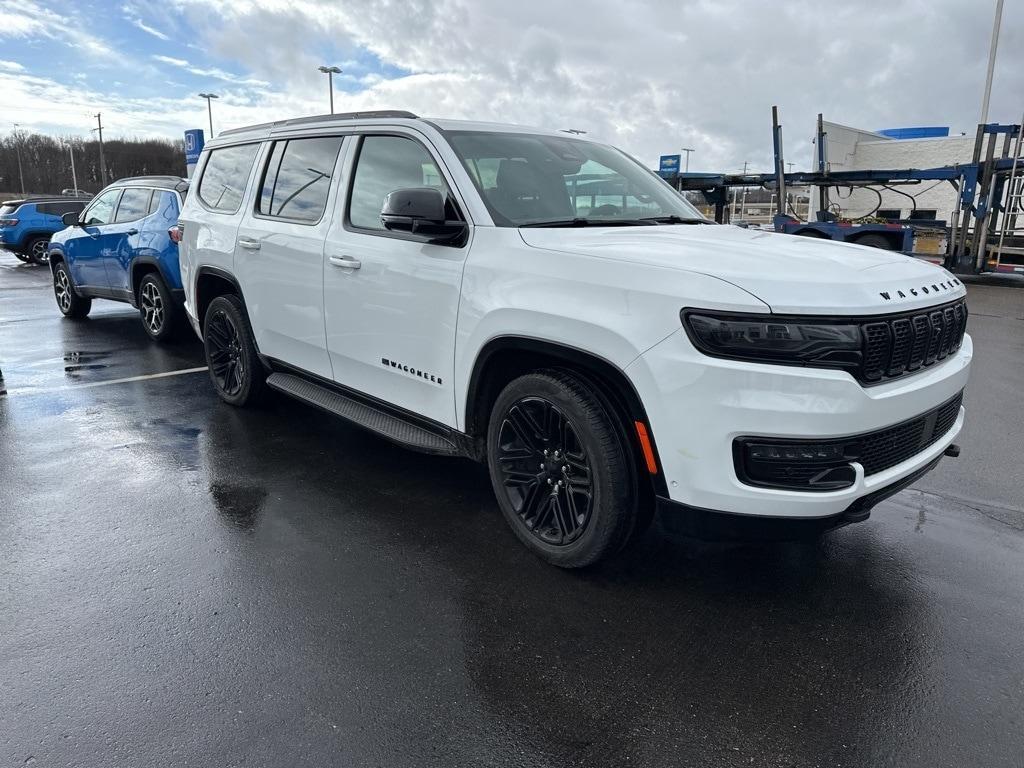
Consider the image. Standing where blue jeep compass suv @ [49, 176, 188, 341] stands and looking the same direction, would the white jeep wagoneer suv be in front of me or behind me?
behind

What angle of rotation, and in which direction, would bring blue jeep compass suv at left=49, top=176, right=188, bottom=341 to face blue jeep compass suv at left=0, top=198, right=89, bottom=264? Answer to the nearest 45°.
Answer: approximately 45° to its right

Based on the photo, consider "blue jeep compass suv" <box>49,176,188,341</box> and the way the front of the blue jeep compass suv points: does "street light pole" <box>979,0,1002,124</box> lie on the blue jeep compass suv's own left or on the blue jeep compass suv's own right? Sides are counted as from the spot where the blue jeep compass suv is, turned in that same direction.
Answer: on the blue jeep compass suv's own right

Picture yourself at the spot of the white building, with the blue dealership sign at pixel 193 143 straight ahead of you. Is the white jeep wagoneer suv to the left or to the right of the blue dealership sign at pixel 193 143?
left

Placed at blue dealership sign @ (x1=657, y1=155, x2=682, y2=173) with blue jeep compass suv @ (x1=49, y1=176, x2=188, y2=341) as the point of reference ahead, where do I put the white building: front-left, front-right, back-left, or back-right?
front-left

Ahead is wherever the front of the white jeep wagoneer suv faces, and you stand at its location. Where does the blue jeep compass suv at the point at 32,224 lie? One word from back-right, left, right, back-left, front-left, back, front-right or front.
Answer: back

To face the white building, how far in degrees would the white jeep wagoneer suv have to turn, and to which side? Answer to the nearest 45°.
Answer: approximately 135° to its left

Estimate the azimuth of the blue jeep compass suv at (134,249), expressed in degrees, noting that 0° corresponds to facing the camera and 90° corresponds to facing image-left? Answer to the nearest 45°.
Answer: approximately 135°

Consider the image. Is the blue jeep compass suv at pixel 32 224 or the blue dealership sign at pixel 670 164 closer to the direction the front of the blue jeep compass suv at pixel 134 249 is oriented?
the blue jeep compass suv

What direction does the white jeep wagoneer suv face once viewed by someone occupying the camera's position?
facing the viewer and to the right of the viewer

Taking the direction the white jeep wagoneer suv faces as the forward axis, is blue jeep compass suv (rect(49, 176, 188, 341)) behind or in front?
behind

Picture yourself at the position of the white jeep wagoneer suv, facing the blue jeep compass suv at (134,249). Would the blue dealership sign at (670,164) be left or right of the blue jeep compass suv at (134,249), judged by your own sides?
right

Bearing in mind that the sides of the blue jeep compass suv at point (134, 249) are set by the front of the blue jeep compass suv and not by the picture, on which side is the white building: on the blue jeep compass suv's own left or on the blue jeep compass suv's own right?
on the blue jeep compass suv's own right
